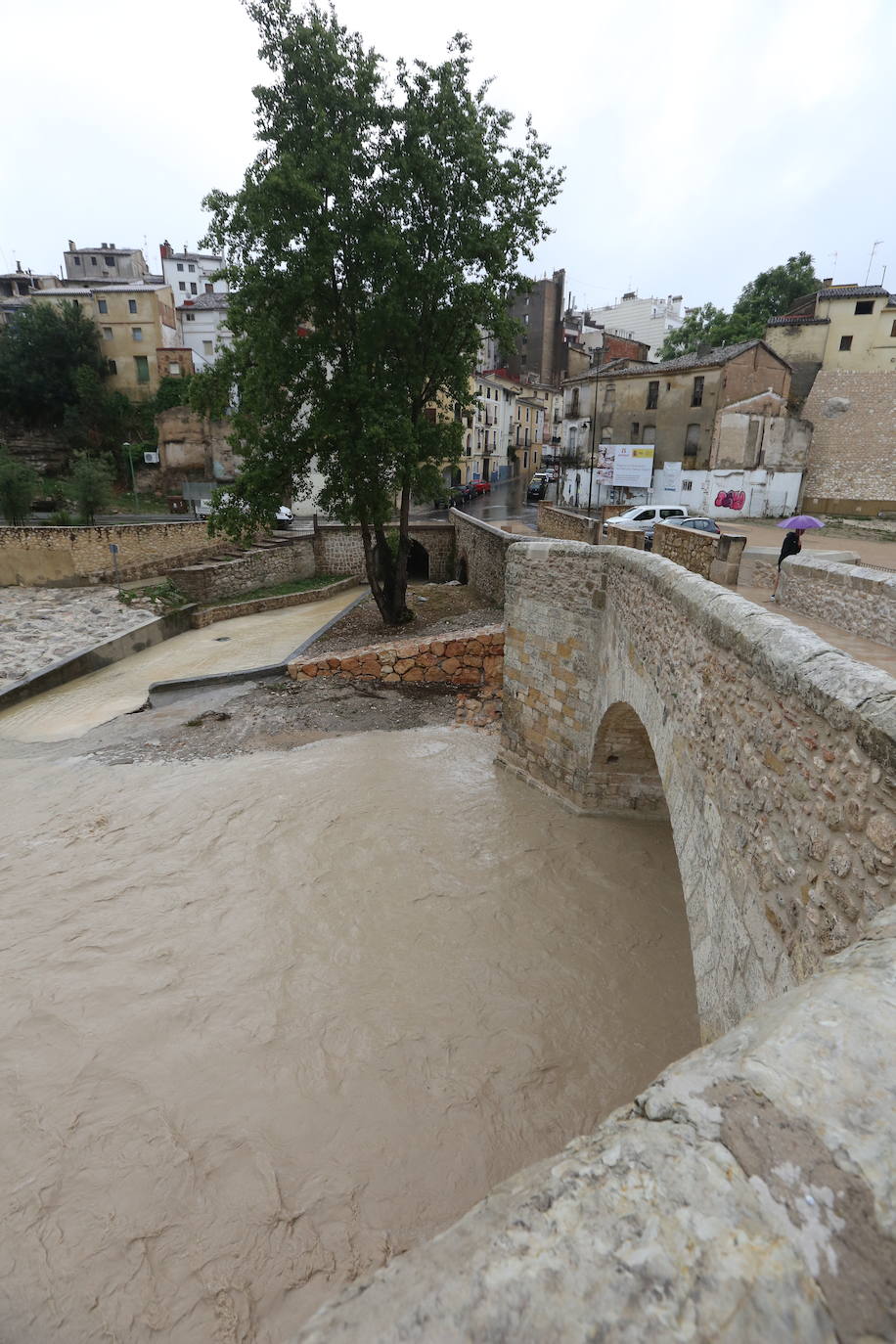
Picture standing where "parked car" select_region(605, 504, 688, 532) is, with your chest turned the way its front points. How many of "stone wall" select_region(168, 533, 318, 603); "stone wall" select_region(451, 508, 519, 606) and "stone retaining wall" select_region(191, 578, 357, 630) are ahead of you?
3

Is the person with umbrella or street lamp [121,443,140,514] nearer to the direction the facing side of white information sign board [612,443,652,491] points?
the person with umbrella

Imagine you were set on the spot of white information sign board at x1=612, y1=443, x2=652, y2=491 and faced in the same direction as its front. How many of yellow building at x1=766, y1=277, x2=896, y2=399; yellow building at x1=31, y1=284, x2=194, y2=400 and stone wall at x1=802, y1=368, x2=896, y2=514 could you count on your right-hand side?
1

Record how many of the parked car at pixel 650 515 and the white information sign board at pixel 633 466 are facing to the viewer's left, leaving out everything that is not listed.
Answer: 1

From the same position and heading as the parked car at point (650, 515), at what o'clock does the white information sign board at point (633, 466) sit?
The white information sign board is roughly at 3 o'clock from the parked car.

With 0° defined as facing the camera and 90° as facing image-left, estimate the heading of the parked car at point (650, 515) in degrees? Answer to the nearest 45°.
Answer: approximately 90°

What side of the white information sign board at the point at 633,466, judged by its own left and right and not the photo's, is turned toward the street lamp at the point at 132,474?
right

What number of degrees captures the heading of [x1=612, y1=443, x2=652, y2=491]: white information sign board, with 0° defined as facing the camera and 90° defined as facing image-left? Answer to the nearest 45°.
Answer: approximately 0°

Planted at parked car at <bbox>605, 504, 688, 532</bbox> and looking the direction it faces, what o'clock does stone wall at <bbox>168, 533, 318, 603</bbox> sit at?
The stone wall is roughly at 12 o'clock from the parked car.

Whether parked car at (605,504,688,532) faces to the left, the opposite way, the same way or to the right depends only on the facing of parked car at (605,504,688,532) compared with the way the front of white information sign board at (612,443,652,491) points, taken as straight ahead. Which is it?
to the right

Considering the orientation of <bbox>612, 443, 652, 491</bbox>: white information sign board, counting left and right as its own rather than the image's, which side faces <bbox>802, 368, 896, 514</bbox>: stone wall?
left
